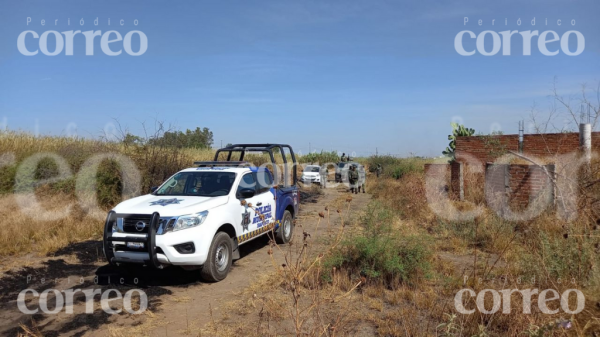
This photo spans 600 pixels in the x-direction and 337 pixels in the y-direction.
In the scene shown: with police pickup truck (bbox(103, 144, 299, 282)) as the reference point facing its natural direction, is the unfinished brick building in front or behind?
behind

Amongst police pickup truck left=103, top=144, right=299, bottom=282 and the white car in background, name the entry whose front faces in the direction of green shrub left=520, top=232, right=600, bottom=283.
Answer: the white car in background

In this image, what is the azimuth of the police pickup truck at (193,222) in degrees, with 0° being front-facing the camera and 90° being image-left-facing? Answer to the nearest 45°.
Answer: approximately 45°

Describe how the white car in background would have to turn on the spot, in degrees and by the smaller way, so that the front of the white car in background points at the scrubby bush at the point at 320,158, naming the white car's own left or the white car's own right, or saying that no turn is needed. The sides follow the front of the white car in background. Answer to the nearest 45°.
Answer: approximately 180°

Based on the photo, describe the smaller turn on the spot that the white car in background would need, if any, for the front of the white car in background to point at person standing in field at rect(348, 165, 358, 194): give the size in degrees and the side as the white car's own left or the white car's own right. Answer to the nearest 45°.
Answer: approximately 45° to the white car's own left

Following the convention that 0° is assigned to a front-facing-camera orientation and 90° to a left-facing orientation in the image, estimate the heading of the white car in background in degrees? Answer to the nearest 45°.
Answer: approximately 0°

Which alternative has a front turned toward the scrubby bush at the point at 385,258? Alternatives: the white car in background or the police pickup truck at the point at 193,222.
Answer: the white car in background

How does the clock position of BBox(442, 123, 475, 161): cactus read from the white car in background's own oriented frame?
The cactus is roughly at 10 o'clock from the white car in background.

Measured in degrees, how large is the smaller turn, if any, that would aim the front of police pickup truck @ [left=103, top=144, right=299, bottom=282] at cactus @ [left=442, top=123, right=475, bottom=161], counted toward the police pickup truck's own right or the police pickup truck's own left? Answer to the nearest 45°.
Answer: approximately 180°

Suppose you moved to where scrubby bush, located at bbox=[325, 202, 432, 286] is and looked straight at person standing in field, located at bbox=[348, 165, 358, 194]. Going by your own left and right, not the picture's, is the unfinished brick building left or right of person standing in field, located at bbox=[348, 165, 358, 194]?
right

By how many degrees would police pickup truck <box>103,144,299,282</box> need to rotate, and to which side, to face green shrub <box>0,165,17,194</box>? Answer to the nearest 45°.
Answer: approximately 90° to its right
